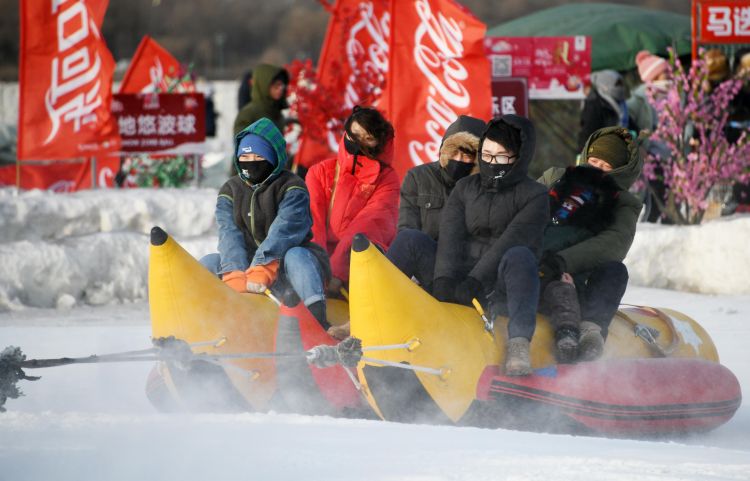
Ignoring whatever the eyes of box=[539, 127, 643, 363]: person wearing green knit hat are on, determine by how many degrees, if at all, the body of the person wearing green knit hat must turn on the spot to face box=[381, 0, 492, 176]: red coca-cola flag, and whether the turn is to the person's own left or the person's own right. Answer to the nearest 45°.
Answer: approximately 135° to the person's own right

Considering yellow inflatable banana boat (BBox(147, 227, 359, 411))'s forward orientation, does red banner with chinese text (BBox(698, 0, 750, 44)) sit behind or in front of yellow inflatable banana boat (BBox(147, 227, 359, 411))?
behind

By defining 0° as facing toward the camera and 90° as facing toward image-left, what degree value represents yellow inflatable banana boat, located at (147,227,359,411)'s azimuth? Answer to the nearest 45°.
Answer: approximately 45°

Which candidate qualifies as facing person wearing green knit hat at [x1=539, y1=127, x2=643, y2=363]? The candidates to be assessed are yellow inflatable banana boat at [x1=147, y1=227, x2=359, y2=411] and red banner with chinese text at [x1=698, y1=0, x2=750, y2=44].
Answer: the red banner with chinese text

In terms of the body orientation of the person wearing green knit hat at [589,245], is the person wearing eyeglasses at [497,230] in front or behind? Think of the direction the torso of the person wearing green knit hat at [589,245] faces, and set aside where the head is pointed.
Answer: in front

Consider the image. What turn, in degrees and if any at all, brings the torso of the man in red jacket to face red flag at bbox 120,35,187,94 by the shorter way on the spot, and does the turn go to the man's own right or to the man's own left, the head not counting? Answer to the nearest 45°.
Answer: approximately 135° to the man's own right

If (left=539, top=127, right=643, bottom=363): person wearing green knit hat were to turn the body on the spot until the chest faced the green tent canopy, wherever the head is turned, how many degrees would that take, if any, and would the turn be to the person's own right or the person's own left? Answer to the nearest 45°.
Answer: approximately 135° to the person's own right

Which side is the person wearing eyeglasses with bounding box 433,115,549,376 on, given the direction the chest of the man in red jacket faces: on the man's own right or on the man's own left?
on the man's own left

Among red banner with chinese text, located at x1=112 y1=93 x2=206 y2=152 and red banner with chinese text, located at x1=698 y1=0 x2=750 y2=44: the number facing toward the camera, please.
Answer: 2

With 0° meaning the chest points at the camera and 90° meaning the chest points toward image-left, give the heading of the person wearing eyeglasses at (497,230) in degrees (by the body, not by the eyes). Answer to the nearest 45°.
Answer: approximately 45°
